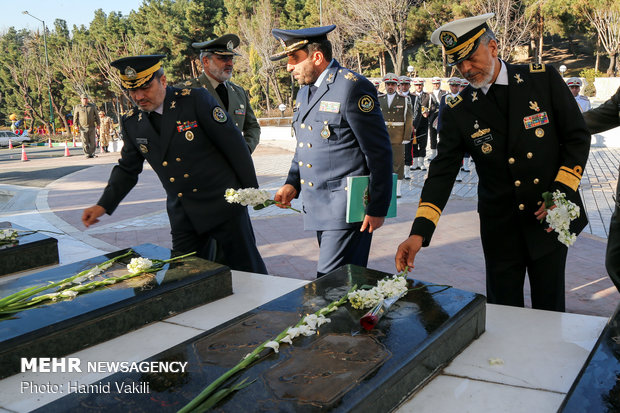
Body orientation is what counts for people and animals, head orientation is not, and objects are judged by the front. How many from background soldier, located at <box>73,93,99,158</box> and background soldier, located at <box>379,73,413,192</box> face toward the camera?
2

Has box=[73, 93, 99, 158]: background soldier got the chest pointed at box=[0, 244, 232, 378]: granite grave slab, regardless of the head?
yes
